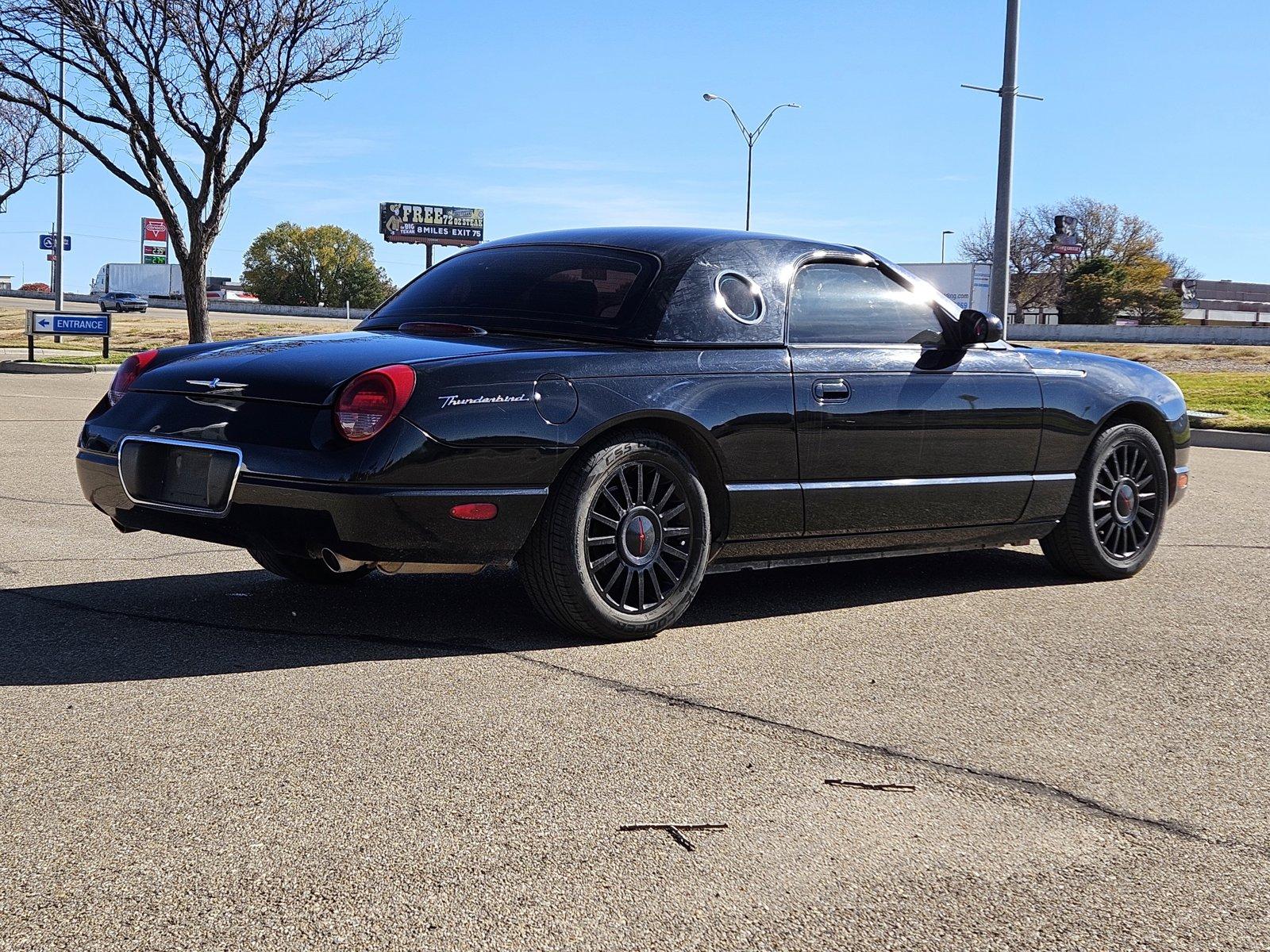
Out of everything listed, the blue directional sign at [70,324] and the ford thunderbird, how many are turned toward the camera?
1

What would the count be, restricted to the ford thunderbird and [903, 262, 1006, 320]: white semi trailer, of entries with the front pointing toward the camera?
0

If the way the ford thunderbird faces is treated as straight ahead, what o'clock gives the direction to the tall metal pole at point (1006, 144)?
The tall metal pole is roughly at 11 o'clock from the ford thunderbird.

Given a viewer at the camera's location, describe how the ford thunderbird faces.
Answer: facing away from the viewer and to the right of the viewer

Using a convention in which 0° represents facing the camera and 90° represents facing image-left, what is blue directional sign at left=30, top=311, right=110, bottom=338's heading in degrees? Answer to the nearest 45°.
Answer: approximately 0°

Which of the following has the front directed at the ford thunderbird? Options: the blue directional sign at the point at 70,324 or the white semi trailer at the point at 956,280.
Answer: the blue directional sign

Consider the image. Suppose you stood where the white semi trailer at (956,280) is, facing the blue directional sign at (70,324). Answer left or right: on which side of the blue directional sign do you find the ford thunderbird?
left

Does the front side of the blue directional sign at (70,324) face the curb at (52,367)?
yes

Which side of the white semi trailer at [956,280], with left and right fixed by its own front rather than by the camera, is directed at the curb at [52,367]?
left

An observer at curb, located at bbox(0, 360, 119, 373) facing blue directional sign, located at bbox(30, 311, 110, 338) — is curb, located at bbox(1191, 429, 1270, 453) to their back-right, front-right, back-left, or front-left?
back-right

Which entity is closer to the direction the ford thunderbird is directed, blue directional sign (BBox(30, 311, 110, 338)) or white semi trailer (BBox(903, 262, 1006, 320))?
the white semi trailer

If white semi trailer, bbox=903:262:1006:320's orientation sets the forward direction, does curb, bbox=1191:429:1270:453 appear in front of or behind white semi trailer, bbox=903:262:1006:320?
behind
